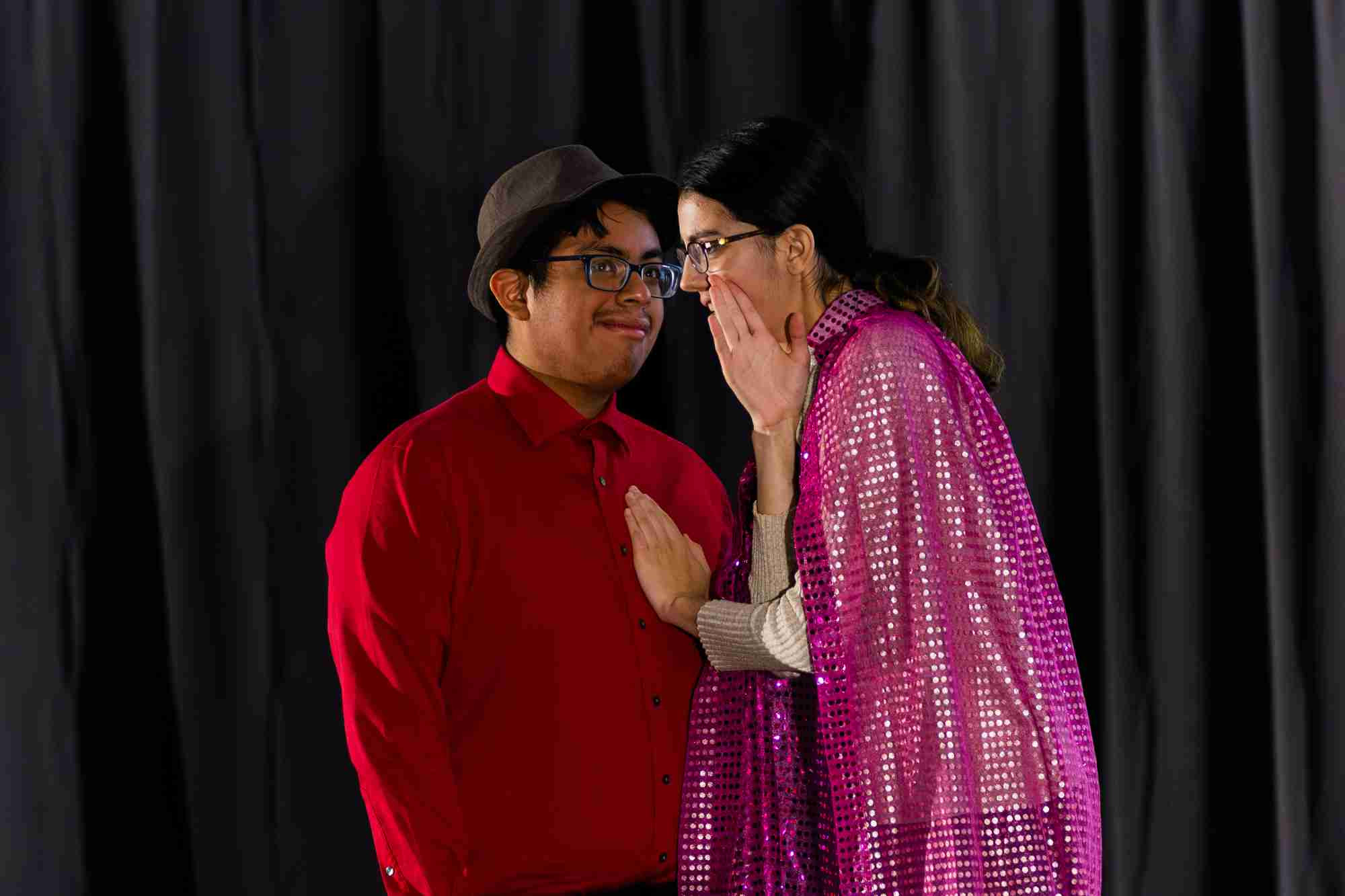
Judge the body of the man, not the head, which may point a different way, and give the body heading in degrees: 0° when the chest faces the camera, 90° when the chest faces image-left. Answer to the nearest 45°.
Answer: approximately 315°

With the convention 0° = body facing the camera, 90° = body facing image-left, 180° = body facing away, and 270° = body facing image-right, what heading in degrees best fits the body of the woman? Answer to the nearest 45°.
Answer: approximately 90°

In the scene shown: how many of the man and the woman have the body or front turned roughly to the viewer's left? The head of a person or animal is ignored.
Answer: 1

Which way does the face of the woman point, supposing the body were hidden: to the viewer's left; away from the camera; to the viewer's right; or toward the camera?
to the viewer's left
